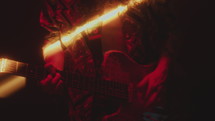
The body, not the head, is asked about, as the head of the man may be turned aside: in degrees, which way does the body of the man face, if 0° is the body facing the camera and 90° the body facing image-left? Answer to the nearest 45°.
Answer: approximately 0°
